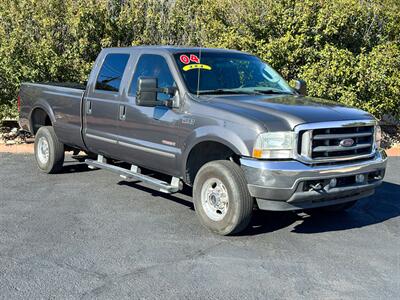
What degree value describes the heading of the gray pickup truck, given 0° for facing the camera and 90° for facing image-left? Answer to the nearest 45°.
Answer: approximately 315°
